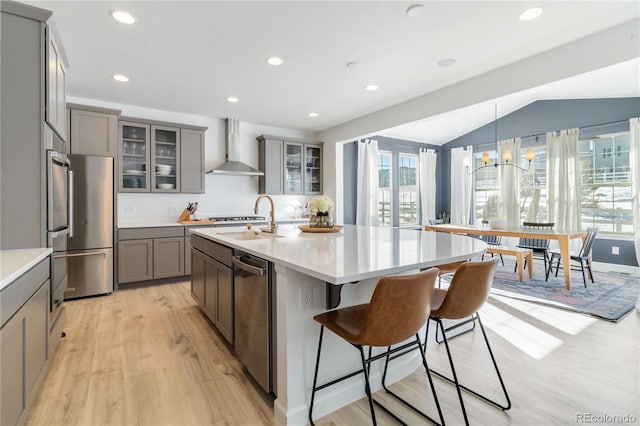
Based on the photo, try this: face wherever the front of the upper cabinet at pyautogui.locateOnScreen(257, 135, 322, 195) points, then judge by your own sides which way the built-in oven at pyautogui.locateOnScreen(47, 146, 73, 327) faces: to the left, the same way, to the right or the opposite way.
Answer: to the left

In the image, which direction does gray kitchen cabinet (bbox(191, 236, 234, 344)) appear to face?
to the viewer's left

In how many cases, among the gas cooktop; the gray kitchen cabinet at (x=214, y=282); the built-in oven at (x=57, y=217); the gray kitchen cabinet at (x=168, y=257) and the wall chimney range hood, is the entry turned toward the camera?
3

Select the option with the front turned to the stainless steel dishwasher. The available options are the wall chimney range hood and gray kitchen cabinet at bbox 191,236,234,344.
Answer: the wall chimney range hood

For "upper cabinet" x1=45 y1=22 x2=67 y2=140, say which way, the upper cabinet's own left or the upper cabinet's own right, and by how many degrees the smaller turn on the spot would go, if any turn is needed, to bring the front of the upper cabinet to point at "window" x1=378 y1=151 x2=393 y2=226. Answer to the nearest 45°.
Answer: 0° — it already faces it

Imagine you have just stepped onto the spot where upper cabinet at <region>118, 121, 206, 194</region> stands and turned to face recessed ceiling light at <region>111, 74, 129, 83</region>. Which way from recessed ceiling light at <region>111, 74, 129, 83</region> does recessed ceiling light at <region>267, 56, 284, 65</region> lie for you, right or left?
left

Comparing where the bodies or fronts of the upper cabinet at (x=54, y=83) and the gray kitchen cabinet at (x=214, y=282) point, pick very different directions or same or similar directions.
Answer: very different directions

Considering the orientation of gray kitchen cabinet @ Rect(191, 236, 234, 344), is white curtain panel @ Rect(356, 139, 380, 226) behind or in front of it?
behind

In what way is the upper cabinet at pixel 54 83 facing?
to the viewer's right

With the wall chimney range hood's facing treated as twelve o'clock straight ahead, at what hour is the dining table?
The dining table is roughly at 10 o'clock from the wall chimney range hood.

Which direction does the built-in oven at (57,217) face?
to the viewer's right
